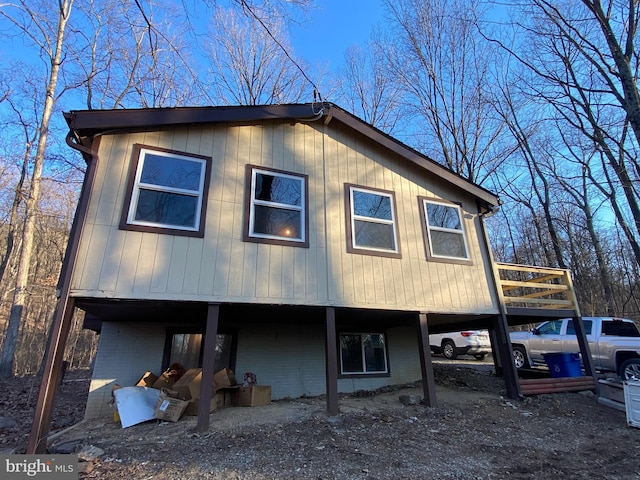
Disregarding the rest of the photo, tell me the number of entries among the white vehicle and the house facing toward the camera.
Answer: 1

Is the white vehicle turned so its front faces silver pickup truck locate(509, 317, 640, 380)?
no

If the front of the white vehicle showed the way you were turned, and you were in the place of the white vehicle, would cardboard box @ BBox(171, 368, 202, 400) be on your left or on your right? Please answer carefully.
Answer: on your left

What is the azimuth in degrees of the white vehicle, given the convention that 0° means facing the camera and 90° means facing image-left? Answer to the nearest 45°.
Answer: approximately 135°

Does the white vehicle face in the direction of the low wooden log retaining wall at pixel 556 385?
no

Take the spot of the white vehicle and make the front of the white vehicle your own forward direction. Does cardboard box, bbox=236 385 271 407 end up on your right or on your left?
on your left

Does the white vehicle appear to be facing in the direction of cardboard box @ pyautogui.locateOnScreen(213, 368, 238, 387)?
no

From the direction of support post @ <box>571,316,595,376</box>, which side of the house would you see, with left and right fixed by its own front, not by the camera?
left

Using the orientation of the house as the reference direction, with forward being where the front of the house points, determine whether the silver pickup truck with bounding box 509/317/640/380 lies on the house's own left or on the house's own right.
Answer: on the house's own left

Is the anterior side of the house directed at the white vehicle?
no

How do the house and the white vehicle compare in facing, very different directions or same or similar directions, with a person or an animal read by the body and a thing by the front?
very different directions

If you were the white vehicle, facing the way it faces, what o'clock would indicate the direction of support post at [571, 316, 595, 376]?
The support post is roughly at 7 o'clock from the white vehicle.

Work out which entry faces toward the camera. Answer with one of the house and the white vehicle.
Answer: the house

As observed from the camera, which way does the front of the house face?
facing the viewer

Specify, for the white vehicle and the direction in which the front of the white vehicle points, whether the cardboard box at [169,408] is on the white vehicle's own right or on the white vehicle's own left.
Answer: on the white vehicle's own left
